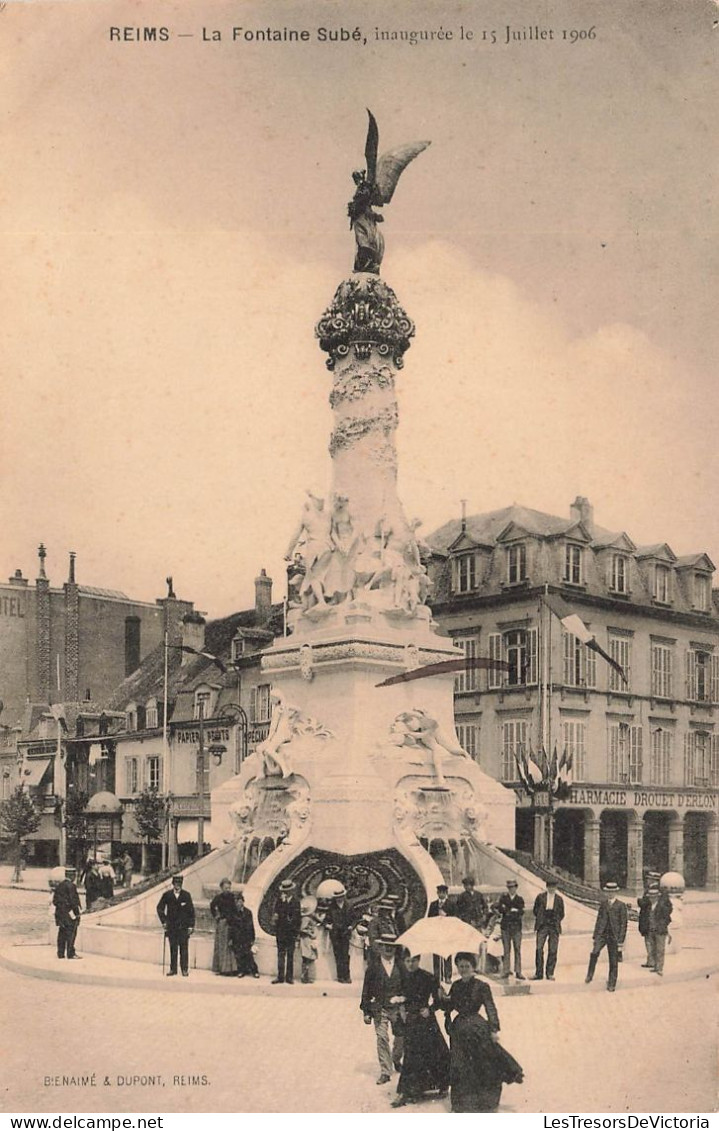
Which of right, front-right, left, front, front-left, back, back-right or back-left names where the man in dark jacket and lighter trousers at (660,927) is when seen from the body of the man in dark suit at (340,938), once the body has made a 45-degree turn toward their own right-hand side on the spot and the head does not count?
back-left

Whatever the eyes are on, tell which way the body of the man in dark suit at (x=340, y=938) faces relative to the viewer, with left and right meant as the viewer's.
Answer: facing the viewer

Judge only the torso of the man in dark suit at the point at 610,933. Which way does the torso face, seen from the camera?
toward the camera

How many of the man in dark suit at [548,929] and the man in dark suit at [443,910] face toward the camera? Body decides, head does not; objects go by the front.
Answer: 2

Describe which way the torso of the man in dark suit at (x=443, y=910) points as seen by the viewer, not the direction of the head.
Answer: toward the camera

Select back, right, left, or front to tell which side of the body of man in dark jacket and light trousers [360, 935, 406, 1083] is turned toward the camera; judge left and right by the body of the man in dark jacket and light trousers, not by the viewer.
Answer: front

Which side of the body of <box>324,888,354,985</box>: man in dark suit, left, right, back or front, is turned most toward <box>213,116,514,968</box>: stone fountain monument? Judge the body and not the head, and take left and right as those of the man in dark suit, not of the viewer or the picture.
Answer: back

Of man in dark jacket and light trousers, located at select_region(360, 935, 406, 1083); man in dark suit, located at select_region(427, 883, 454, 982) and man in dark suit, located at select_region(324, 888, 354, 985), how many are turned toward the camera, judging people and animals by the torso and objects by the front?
3

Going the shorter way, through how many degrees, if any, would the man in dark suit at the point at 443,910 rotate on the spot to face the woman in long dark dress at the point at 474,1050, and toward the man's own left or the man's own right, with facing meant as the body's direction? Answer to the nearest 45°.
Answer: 0° — they already face them

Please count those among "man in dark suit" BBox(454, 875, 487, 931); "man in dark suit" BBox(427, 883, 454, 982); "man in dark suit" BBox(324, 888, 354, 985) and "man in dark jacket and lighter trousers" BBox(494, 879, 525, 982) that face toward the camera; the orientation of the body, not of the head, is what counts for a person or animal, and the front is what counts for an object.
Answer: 4
